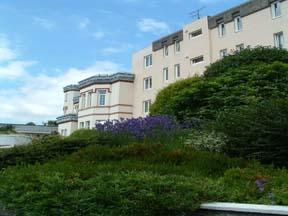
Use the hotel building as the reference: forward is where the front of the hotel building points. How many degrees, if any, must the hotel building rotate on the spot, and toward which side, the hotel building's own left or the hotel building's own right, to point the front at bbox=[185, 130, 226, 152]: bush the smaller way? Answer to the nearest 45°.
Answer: approximately 45° to the hotel building's own left

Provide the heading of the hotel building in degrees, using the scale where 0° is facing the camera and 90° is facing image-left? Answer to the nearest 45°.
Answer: approximately 45°

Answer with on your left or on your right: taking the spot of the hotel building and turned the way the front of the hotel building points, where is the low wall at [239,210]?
on your left

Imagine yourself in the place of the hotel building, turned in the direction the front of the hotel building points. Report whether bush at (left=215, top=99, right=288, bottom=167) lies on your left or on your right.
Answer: on your left
